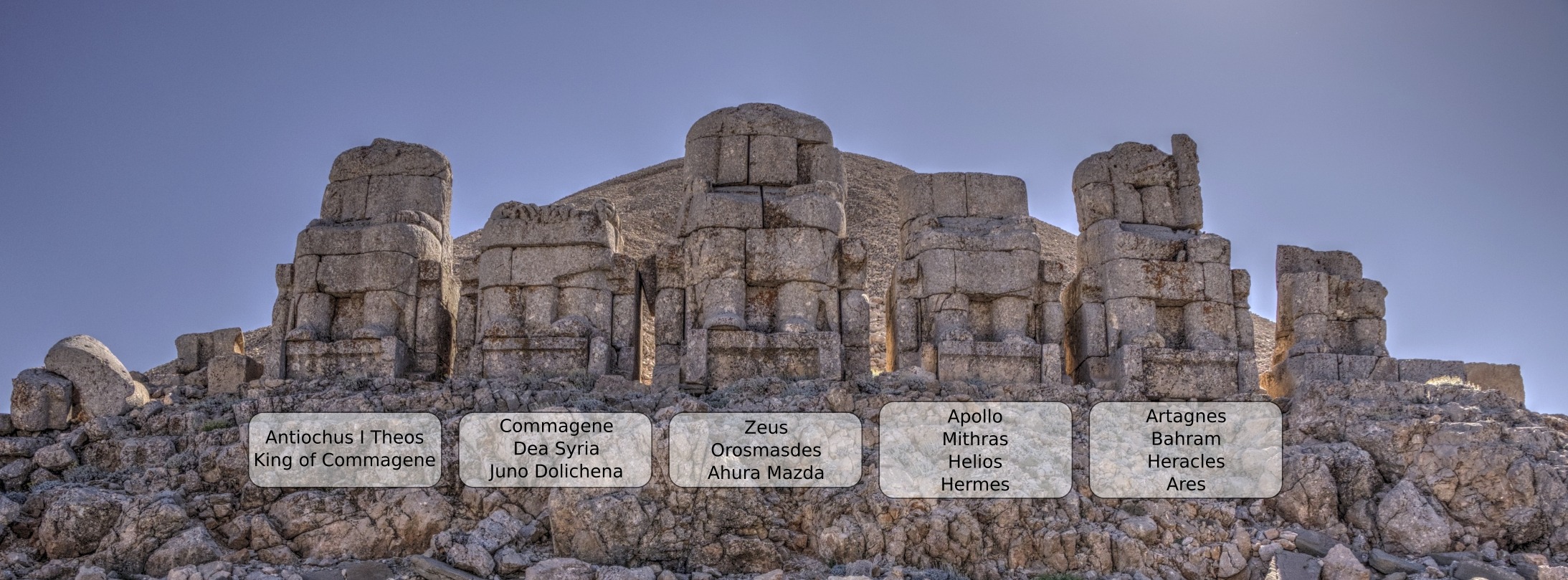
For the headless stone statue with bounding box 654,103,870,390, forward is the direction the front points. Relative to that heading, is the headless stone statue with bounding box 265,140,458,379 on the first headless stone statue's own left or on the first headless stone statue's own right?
on the first headless stone statue's own right

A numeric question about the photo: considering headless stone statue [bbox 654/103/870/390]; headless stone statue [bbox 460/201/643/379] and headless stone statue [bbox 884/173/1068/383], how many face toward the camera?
3

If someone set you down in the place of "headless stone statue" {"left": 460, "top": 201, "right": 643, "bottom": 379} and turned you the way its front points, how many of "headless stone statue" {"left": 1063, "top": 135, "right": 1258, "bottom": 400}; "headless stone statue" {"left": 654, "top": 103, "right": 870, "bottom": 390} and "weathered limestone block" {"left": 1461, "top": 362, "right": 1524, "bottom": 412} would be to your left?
3

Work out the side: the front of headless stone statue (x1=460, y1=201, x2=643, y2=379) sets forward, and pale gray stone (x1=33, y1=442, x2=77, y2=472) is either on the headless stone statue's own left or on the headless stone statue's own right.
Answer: on the headless stone statue's own right

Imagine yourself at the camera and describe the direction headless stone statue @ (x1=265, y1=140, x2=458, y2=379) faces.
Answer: facing the viewer and to the left of the viewer

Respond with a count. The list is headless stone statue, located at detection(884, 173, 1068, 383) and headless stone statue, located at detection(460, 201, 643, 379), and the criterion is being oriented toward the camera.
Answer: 2

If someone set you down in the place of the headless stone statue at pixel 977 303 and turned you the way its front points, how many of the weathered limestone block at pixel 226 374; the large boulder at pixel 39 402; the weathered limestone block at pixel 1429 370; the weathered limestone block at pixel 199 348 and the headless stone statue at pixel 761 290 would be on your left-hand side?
1

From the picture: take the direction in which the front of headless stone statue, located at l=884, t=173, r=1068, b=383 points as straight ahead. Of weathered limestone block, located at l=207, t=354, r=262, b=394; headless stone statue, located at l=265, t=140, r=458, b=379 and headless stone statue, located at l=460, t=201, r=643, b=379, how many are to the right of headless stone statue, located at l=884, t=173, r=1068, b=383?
3

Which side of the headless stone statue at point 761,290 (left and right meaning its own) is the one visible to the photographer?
front

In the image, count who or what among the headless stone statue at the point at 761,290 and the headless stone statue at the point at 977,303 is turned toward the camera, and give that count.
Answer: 2

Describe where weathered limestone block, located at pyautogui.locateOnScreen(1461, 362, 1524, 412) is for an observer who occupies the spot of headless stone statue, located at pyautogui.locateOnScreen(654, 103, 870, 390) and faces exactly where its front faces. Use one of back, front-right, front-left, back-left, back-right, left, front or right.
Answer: left

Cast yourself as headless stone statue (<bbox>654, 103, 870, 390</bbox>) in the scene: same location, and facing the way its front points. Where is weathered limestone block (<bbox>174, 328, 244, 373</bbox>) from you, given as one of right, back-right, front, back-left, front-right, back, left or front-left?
right

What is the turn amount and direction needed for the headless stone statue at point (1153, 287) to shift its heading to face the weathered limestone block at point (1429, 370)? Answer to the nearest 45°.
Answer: approximately 45° to its left

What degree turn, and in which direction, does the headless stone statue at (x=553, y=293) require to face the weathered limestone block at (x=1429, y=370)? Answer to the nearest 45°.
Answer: approximately 90° to its left

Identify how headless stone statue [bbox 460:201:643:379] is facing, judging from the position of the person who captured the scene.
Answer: facing the viewer

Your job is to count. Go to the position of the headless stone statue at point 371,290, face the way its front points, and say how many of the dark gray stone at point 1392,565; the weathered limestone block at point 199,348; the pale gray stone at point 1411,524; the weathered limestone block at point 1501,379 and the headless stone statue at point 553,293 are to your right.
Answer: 1
